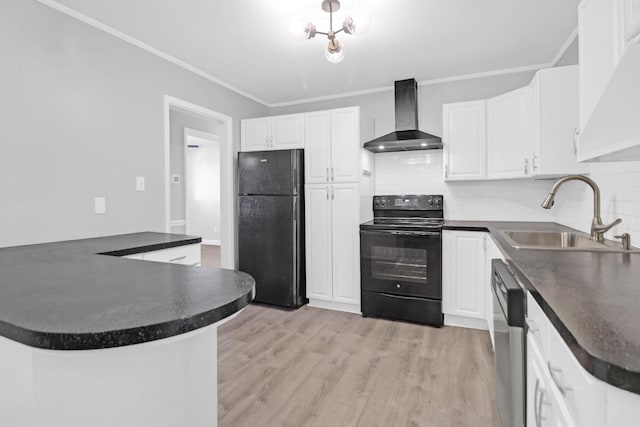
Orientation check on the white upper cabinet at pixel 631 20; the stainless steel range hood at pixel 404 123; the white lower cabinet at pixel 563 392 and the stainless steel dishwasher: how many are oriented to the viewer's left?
3

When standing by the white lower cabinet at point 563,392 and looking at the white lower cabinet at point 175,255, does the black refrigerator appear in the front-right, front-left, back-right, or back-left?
front-right

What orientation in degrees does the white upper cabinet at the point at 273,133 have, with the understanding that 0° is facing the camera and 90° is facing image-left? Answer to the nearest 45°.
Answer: approximately 45°

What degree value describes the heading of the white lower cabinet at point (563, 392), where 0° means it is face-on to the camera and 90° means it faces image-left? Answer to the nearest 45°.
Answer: approximately 90°

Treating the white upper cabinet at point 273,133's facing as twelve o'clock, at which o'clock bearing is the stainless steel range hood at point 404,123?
The stainless steel range hood is roughly at 8 o'clock from the white upper cabinet.

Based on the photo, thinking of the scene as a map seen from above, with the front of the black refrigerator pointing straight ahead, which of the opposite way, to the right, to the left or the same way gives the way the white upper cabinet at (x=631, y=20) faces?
to the right

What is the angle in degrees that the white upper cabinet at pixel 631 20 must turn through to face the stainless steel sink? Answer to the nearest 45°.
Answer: approximately 90° to its right

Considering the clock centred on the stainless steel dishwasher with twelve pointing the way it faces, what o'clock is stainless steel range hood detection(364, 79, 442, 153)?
The stainless steel range hood is roughly at 2 o'clock from the stainless steel dishwasher.

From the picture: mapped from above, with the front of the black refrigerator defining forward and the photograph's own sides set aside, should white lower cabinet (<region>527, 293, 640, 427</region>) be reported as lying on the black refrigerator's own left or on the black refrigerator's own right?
on the black refrigerator's own left

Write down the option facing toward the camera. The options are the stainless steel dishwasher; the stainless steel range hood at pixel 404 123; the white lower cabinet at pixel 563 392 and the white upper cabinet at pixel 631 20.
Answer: the stainless steel range hood

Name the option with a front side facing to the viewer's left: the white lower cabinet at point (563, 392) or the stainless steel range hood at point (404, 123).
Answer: the white lower cabinet

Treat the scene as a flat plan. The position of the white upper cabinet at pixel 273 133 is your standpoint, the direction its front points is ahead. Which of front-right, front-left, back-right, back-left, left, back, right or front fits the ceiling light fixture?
front-left

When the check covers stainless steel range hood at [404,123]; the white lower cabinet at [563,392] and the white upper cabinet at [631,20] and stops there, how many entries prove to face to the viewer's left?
2

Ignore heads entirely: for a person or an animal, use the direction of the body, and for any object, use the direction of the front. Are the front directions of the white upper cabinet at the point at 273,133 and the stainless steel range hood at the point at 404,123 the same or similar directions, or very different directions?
same or similar directions

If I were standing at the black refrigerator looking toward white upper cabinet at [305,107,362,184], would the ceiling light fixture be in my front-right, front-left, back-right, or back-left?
front-right

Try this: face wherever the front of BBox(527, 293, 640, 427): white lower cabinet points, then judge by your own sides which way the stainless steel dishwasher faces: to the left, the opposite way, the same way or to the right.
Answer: the same way
